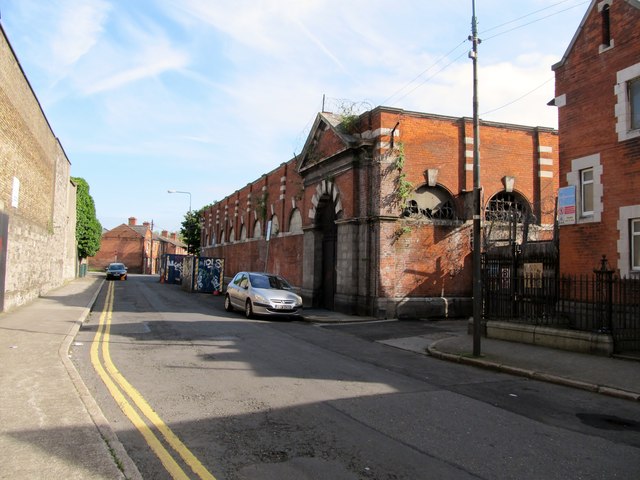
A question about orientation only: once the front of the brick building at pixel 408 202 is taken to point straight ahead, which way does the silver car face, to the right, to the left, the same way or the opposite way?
to the left

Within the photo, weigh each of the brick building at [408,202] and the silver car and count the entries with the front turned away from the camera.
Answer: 0

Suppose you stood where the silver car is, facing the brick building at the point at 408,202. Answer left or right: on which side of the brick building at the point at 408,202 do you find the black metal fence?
right

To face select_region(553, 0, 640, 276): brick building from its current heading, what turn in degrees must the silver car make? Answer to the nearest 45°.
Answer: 0° — it already faces it

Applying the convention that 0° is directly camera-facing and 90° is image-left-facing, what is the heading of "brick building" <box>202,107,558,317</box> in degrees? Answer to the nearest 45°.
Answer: approximately 45°

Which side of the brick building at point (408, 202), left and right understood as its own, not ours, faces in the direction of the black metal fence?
left

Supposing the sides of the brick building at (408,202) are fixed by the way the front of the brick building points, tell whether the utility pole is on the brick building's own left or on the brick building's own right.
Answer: on the brick building's own left

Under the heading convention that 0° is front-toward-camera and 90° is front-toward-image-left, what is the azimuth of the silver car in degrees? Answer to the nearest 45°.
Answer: approximately 315°

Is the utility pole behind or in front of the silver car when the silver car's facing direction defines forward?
in front

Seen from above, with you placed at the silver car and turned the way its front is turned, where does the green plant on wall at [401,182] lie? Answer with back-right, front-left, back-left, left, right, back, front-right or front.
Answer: front-left
